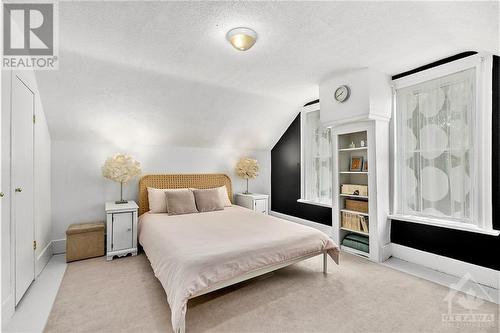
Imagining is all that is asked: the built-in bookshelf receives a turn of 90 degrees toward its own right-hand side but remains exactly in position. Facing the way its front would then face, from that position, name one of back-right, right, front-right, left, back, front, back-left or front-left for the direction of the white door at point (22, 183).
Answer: left

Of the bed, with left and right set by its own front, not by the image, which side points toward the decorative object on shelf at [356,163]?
left

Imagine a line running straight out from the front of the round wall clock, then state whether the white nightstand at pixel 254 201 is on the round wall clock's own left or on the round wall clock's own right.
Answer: on the round wall clock's own right

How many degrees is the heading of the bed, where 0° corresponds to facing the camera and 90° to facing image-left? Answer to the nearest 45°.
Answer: approximately 315°

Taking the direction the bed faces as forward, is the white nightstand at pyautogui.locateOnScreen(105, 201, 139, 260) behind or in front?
behind

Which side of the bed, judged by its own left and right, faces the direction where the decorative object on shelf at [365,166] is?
left

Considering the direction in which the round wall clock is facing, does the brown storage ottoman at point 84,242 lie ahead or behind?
ahead

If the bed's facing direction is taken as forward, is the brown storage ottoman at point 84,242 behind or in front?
behind

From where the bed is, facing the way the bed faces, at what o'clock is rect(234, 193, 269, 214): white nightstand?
The white nightstand is roughly at 8 o'clock from the bed.

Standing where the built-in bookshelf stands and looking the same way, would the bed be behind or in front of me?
in front

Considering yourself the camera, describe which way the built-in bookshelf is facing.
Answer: facing the viewer and to the left of the viewer

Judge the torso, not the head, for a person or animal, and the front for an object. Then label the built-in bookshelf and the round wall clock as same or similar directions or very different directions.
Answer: same or similar directions

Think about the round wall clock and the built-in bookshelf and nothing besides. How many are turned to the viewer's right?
0
